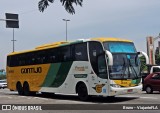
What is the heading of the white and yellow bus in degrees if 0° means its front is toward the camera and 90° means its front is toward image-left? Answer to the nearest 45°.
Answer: approximately 315°
